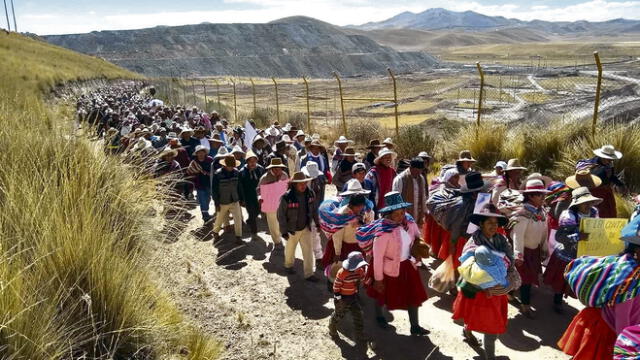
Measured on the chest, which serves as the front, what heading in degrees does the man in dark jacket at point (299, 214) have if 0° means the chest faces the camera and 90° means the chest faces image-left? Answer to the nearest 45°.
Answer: approximately 315°

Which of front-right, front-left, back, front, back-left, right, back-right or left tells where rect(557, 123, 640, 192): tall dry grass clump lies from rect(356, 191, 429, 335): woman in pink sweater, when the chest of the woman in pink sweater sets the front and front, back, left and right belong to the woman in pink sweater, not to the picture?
left

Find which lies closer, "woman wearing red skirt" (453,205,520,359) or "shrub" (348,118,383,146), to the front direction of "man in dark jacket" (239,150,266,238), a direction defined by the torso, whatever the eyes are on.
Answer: the woman wearing red skirt

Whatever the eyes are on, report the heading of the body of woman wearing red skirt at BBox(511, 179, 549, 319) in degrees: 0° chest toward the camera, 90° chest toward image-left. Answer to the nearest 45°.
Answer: approximately 315°

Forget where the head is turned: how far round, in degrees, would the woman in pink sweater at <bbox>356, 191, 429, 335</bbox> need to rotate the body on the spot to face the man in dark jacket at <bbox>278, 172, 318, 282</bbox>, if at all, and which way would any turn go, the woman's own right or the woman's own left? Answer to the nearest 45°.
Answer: approximately 180°
